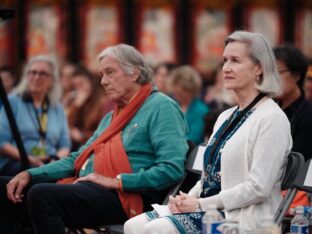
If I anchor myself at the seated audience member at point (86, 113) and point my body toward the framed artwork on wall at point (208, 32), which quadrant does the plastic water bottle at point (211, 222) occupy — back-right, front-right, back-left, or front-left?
back-right

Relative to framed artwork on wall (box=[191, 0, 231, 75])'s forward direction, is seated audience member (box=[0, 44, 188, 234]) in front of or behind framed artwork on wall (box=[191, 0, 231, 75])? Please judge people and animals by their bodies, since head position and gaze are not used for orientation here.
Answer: in front

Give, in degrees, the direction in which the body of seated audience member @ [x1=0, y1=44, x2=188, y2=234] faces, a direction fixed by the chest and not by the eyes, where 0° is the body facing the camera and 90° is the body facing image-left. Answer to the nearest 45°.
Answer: approximately 45°

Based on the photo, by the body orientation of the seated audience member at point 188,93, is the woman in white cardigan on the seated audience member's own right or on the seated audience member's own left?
on the seated audience member's own left

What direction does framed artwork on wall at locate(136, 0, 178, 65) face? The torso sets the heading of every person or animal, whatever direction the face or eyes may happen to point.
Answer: toward the camera

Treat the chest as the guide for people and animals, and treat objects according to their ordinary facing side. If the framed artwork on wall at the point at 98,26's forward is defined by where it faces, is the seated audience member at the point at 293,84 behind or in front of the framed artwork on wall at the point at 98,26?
in front

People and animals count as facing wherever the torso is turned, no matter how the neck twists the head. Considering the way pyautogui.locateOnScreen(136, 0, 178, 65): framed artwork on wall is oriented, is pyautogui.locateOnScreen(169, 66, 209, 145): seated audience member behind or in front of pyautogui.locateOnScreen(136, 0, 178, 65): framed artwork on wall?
in front

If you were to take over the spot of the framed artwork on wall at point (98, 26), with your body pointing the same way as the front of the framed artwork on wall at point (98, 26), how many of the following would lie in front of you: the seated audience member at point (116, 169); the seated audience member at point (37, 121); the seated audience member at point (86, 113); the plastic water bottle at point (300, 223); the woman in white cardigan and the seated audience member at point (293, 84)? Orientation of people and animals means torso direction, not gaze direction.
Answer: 6

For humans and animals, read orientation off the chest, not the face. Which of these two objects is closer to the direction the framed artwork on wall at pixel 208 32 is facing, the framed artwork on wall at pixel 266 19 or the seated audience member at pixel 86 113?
the seated audience member

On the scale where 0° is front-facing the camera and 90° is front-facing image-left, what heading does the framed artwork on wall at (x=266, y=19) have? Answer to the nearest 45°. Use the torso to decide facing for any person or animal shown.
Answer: approximately 0°

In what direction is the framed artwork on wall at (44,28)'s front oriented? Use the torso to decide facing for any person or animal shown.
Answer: toward the camera
